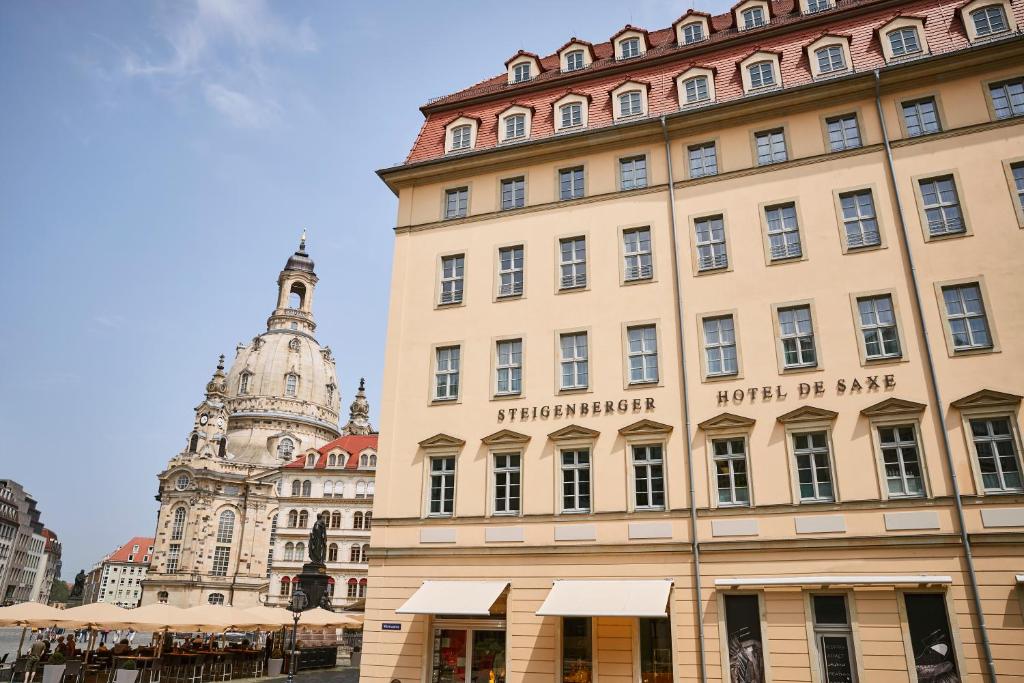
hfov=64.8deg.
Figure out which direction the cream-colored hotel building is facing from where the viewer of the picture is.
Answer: facing the viewer and to the left of the viewer
